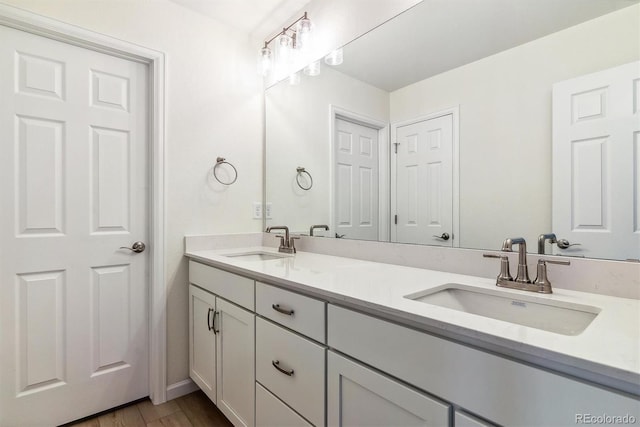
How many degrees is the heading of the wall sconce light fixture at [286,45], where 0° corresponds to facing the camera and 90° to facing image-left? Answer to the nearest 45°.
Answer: approximately 45°

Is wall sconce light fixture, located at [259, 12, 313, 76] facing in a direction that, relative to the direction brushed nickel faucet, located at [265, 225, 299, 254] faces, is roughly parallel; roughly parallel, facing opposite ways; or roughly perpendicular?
roughly parallel

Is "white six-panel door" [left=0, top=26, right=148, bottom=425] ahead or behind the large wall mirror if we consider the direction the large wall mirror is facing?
ahead

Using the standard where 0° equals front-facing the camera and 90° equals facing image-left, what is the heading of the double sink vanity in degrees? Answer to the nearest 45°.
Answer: approximately 45°

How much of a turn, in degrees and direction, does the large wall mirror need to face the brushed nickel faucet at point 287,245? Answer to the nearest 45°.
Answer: approximately 45° to its right

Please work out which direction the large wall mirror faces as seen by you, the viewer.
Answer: facing the viewer and to the left of the viewer
